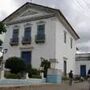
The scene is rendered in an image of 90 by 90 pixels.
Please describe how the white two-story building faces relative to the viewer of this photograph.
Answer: facing the viewer and to the left of the viewer

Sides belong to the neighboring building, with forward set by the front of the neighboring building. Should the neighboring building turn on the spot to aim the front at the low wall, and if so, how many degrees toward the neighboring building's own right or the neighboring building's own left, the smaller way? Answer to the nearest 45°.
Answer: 0° — it already faces it

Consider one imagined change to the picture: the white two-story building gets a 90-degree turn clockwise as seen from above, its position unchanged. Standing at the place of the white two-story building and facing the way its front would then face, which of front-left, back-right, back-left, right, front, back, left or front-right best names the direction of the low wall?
back-left

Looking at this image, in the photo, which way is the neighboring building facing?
toward the camera
